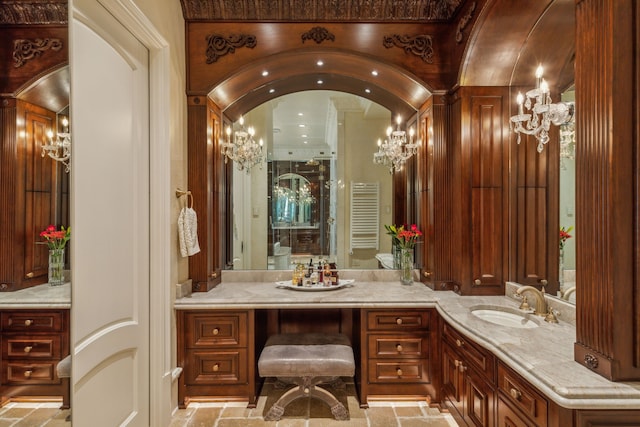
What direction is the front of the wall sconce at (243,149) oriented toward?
toward the camera

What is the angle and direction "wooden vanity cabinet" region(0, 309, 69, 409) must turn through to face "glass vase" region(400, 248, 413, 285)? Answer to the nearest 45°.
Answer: approximately 90° to its left

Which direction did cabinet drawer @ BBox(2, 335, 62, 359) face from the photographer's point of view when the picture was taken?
facing the viewer

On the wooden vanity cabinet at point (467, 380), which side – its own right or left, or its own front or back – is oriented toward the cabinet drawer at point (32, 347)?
front

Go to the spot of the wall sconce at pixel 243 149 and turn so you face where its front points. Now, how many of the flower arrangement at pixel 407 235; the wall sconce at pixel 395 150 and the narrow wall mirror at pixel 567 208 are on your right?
0

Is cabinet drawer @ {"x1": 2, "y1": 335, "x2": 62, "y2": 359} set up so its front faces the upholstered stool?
no

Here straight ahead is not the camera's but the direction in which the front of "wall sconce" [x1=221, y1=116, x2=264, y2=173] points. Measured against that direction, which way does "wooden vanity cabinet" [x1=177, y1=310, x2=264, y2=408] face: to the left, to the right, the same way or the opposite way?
the same way

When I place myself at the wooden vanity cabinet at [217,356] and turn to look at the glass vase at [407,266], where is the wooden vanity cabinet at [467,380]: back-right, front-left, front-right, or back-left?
front-right

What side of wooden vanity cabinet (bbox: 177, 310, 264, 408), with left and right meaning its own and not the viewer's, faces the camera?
front

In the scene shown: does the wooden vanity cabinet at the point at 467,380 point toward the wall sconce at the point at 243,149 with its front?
no
